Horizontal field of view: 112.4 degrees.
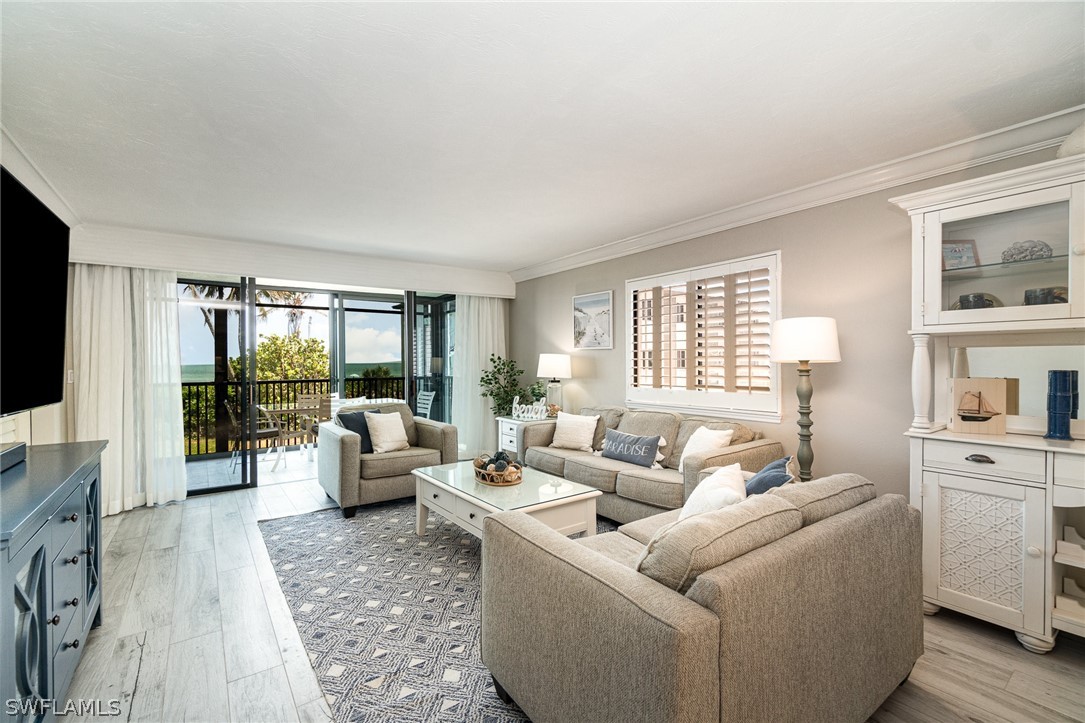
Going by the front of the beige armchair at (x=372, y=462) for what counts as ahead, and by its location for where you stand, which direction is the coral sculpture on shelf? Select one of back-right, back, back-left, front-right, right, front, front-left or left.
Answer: front

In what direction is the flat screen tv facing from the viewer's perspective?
to the viewer's right

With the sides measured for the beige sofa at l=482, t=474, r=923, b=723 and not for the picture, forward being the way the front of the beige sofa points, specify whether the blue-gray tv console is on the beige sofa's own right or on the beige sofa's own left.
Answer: on the beige sofa's own left

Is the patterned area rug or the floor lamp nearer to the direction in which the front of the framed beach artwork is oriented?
the patterned area rug

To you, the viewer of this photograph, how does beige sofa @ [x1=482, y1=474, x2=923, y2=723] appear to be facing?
facing away from the viewer and to the left of the viewer

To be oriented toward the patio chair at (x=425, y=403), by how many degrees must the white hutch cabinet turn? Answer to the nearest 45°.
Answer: approximately 45° to its right

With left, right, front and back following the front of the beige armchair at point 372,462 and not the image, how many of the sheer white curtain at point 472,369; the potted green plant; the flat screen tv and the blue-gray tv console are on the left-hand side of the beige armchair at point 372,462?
2

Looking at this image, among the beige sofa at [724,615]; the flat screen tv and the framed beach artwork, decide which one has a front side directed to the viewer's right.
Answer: the flat screen tv

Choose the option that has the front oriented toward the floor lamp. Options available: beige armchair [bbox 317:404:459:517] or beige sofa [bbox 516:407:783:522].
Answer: beige armchair [bbox 317:404:459:517]

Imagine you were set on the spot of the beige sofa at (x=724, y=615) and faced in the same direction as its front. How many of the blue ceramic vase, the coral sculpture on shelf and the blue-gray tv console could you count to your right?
2

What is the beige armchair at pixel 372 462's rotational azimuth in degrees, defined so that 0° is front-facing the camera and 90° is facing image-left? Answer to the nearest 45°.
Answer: approximately 315°

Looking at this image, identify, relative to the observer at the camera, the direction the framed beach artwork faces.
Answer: facing the viewer and to the left of the viewer

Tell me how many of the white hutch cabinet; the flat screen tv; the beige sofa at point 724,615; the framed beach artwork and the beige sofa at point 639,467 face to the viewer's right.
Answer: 1

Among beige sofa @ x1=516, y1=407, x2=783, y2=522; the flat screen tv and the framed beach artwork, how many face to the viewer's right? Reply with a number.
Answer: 1

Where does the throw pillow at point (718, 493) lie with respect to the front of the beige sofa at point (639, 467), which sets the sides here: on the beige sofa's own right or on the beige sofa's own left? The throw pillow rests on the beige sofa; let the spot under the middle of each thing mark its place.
on the beige sofa's own left
